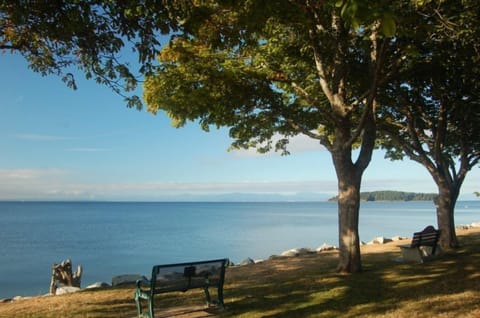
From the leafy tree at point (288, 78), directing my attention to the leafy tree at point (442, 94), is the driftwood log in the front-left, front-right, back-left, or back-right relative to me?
back-left

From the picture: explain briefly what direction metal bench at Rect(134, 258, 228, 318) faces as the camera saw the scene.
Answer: facing away from the viewer and to the left of the viewer

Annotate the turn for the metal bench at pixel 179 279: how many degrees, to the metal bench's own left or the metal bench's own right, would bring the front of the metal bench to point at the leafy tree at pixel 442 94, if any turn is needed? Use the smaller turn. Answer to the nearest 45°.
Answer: approximately 90° to the metal bench's own right

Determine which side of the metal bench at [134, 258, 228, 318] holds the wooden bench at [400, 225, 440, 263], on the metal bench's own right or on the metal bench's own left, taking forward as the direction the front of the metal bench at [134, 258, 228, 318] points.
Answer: on the metal bench's own right
